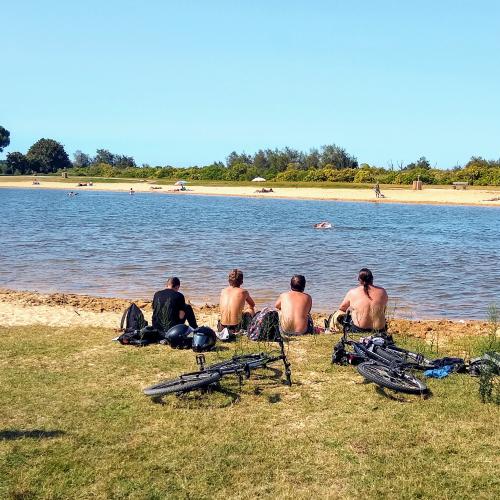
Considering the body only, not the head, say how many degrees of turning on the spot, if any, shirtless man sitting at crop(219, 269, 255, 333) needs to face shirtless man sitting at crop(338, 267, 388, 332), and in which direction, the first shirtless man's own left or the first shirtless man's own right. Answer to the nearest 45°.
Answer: approximately 90° to the first shirtless man's own right

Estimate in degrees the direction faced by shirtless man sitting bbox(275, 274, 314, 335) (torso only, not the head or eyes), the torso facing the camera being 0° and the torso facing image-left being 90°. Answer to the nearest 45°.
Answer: approximately 180°

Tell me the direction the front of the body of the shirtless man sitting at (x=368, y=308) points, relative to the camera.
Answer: away from the camera

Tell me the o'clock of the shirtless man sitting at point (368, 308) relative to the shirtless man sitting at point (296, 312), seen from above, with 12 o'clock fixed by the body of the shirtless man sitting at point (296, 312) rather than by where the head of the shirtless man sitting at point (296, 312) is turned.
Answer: the shirtless man sitting at point (368, 308) is roughly at 3 o'clock from the shirtless man sitting at point (296, 312).

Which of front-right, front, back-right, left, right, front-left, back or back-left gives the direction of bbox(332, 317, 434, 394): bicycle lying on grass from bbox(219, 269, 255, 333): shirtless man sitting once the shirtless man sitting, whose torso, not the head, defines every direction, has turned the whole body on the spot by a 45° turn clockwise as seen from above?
right

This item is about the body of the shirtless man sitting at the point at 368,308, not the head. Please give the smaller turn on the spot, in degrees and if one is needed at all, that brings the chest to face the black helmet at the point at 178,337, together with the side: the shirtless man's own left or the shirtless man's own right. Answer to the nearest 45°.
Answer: approximately 135° to the shirtless man's own left

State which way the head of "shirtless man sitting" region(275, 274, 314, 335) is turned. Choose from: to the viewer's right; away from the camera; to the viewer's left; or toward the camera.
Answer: away from the camera

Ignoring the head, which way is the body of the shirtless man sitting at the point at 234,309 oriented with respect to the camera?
away from the camera

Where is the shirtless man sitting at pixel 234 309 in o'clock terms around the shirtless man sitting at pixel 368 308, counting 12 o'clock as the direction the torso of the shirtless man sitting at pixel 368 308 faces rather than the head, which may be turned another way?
the shirtless man sitting at pixel 234 309 is roughly at 9 o'clock from the shirtless man sitting at pixel 368 308.

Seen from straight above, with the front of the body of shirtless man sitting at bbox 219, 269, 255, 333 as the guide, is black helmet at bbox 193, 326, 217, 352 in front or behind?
behind

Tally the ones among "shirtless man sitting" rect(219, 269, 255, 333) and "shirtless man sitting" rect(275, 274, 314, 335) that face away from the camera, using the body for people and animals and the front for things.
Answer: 2
